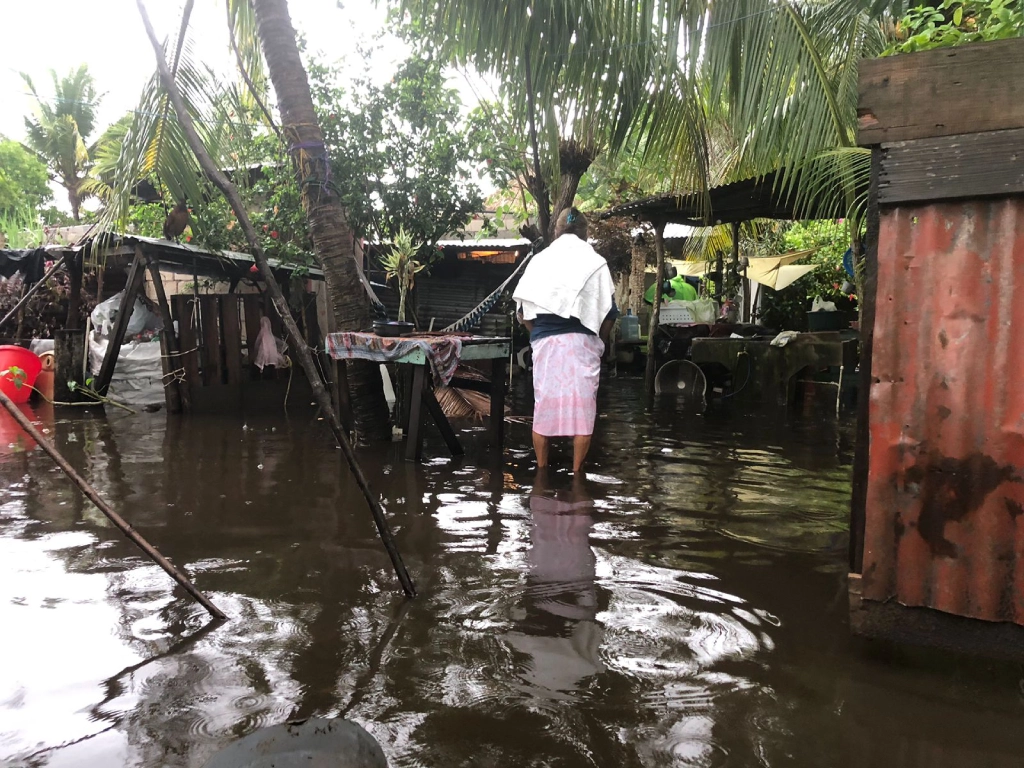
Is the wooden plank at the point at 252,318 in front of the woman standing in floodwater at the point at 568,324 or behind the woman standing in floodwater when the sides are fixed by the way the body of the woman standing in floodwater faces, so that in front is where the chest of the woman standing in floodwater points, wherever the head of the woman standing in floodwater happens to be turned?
in front

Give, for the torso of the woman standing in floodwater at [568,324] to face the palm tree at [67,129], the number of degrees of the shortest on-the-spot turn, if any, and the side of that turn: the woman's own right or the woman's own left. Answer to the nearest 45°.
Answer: approximately 45° to the woman's own left

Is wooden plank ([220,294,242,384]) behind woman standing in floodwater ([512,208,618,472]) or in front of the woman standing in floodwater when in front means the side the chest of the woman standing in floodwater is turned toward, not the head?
in front

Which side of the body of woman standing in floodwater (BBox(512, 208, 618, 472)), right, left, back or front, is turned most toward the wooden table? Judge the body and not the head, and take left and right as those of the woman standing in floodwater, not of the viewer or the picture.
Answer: left

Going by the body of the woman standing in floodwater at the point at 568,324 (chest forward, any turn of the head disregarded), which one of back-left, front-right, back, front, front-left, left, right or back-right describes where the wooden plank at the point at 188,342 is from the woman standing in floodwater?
front-left

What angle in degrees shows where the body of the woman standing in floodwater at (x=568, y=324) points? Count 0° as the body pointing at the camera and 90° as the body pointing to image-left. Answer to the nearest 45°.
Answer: approximately 180°

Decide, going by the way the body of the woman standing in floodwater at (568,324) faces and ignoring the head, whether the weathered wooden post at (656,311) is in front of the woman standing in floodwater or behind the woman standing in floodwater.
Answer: in front

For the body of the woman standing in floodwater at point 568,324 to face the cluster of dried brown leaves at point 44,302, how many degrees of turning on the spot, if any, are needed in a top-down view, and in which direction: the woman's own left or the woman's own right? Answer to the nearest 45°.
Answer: approximately 45° to the woman's own left

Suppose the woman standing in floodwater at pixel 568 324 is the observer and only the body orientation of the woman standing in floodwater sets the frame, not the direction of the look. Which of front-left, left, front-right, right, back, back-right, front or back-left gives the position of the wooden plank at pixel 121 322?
front-left

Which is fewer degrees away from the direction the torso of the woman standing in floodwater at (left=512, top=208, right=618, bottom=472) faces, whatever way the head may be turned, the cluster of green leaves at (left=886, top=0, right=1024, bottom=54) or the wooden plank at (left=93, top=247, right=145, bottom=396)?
the wooden plank

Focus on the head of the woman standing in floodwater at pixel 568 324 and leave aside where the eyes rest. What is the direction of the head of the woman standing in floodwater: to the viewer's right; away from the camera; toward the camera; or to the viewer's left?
away from the camera

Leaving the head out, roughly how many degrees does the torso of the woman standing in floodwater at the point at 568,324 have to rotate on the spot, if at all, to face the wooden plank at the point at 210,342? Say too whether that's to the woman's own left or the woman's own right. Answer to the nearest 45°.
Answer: approximately 45° to the woman's own left
